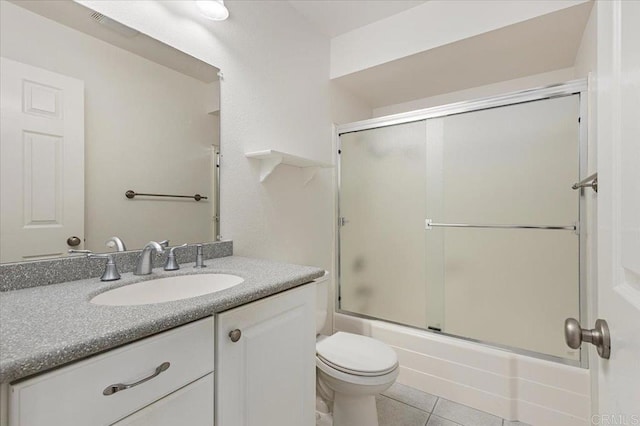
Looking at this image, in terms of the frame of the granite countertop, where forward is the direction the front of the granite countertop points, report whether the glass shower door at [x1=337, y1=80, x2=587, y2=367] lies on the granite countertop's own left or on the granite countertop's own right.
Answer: on the granite countertop's own left

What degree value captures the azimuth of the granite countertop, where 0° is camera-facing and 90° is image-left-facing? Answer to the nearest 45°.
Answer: approximately 315°

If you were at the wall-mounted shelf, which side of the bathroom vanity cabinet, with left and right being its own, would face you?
left

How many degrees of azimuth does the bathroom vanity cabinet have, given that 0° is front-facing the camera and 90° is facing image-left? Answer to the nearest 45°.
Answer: approximately 315°

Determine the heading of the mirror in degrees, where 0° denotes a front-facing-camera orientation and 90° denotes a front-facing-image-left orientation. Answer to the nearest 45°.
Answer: approximately 315°

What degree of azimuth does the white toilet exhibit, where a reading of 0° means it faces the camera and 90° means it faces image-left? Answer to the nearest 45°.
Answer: approximately 315°
